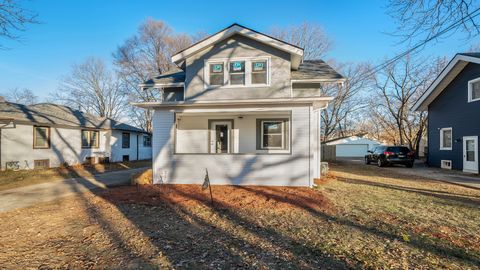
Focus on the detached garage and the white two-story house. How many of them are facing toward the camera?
2

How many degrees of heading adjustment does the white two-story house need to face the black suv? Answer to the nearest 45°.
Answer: approximately 135° to its left

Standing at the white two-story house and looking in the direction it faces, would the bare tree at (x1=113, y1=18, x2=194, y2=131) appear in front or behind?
behind

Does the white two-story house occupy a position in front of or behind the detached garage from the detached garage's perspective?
in front

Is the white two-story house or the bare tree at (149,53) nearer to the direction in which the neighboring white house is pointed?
the white two-story house

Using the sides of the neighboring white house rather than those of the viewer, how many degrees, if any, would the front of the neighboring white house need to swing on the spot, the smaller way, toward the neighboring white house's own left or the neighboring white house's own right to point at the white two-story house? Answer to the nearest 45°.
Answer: approximately 90° to the neighboring white house's own left

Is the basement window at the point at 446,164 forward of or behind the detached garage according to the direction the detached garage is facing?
forward

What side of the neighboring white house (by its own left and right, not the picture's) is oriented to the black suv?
left
